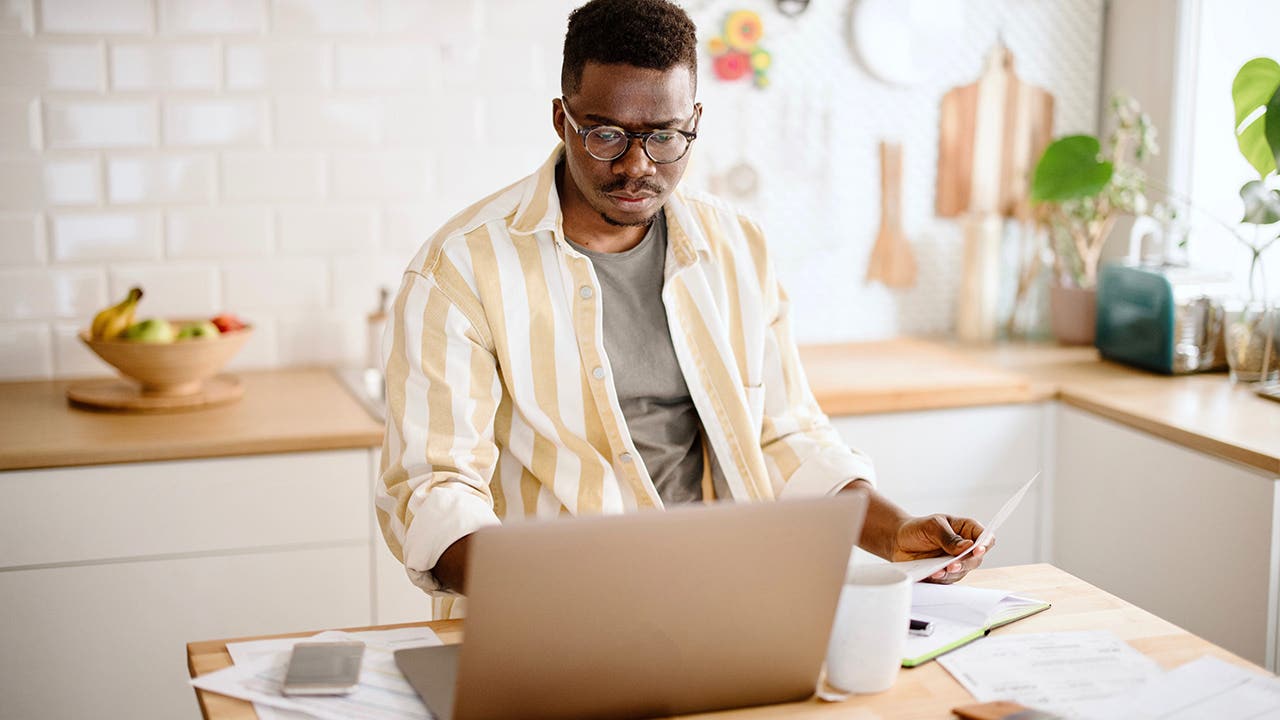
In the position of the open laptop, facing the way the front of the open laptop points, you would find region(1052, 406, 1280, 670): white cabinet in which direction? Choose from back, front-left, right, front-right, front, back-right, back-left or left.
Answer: right

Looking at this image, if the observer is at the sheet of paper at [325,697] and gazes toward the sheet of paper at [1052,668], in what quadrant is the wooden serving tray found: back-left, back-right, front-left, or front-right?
back-left

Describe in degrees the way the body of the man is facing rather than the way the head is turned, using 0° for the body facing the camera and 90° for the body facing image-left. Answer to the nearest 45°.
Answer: approximately 315°

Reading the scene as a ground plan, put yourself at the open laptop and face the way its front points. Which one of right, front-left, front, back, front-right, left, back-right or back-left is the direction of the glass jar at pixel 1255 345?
right

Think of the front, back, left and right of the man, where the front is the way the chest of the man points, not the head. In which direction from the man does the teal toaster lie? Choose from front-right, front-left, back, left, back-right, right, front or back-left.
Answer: left

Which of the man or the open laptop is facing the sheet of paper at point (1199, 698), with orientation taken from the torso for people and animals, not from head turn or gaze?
the man

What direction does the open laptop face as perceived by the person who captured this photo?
facing away from the viewer and to the left of the viewer

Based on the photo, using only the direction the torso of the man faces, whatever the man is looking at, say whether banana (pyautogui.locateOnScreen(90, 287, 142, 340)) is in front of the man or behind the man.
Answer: behind

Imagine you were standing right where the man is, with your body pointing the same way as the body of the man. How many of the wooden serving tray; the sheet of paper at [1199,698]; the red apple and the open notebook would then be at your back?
2

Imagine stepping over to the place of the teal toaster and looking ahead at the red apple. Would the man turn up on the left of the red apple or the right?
left

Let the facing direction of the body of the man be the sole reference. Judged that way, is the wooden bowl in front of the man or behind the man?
behind

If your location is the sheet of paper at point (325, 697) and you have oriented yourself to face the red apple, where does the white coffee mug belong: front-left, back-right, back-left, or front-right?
back-right

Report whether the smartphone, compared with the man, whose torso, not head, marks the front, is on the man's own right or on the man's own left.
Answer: on the man's own right

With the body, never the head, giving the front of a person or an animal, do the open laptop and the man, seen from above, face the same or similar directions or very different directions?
very different directions
